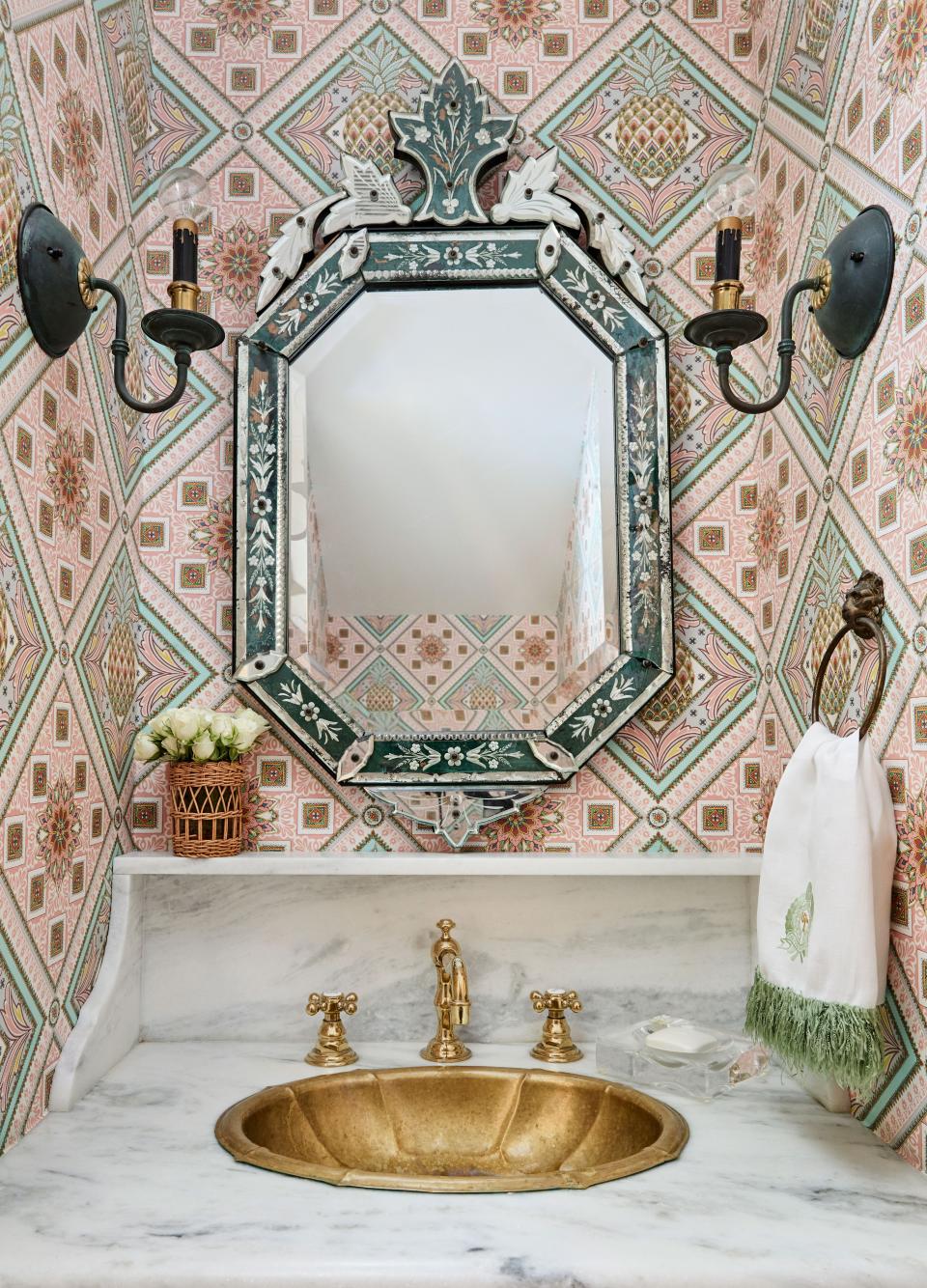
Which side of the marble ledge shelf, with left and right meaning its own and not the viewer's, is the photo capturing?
front

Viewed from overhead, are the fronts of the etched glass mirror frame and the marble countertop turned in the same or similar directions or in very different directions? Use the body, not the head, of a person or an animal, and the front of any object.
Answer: same or similar directions

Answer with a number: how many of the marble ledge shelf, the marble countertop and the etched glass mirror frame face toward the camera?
3

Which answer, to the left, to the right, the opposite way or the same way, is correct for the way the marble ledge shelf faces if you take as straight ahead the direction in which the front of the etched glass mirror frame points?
the same way

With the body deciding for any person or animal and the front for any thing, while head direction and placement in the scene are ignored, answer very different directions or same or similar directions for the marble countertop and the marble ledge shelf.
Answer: same or similar directions

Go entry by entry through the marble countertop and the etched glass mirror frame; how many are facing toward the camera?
2

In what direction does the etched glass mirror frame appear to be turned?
toward the camera
